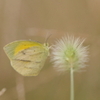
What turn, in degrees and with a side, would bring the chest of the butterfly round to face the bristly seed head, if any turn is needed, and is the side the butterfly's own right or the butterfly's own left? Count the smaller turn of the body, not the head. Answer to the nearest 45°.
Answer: approximately 45° to the butterfly's own right

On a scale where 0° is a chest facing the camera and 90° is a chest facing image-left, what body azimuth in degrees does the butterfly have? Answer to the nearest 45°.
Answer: approximately 270°
